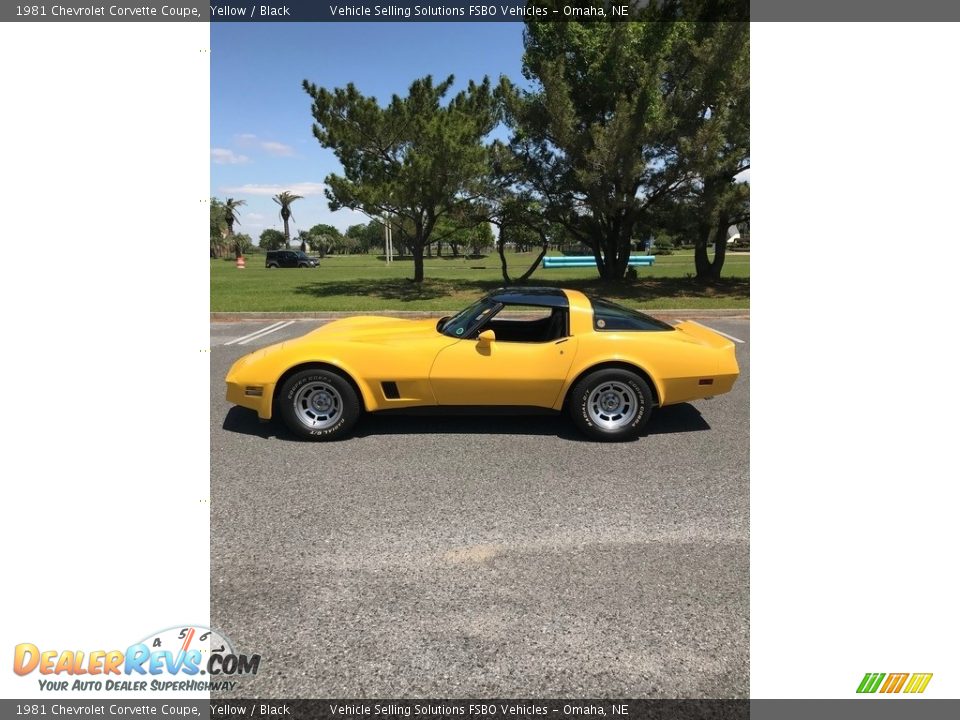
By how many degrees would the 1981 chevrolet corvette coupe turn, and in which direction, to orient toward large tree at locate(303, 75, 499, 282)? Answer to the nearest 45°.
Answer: approximately 90° to its right

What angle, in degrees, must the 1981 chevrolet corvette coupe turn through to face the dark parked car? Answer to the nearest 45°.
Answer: approximately 90° to its right

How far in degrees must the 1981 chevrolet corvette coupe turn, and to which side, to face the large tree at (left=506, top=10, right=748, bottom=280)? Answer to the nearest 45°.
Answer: approximately 90° to its right

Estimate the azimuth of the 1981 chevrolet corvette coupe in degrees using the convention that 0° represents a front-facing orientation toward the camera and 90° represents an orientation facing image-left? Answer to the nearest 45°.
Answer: approximately 90°

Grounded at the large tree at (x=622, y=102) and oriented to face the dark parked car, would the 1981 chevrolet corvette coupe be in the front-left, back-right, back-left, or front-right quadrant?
back-left
